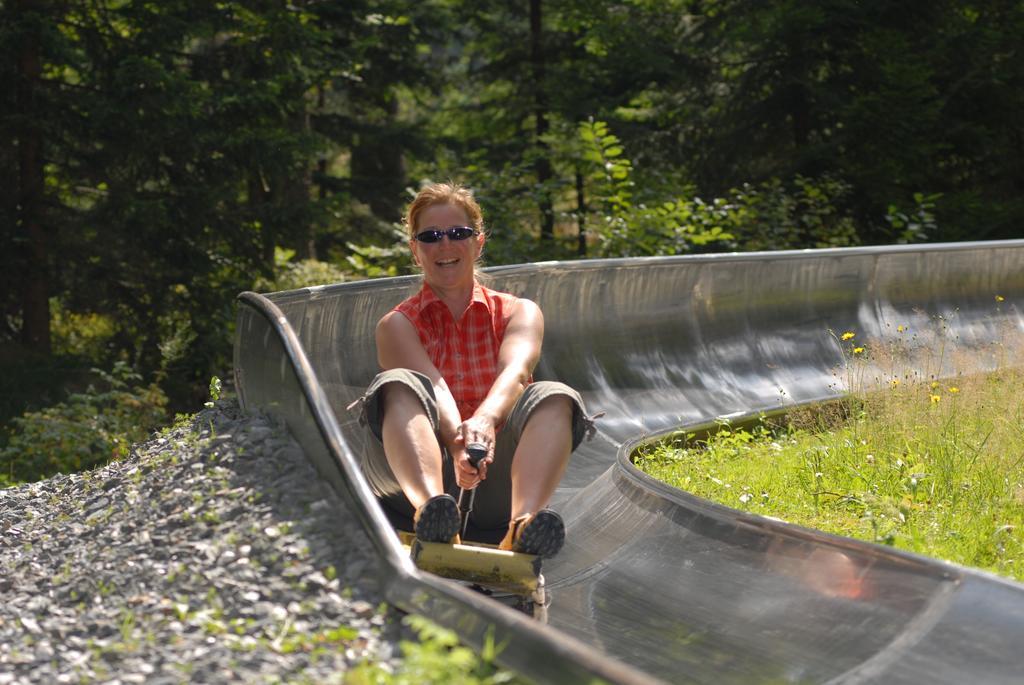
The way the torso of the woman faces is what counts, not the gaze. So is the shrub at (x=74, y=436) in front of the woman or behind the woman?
behind

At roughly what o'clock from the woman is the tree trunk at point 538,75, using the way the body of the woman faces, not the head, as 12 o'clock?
The tree trunk is roughly at 6 o'clock from the woman.

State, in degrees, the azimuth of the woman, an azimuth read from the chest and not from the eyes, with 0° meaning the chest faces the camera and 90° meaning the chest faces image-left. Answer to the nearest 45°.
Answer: approximately 0°

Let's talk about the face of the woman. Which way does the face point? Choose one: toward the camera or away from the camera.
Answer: toward the camera

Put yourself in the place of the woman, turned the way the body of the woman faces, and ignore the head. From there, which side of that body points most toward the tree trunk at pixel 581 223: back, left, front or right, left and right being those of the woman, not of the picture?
back

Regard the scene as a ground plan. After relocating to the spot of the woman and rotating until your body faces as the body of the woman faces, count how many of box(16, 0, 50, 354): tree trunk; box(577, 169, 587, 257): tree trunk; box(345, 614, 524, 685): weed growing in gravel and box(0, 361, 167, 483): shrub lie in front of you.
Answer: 1

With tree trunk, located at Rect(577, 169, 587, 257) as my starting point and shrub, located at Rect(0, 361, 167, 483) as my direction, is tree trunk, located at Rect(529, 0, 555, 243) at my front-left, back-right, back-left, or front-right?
back-right

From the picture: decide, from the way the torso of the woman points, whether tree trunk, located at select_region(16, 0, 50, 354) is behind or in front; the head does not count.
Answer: behind

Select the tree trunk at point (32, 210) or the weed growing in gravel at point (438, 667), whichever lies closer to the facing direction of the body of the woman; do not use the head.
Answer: the weed growing in gravel

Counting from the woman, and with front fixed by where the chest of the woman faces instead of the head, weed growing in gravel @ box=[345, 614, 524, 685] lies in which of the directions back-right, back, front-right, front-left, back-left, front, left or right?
front
